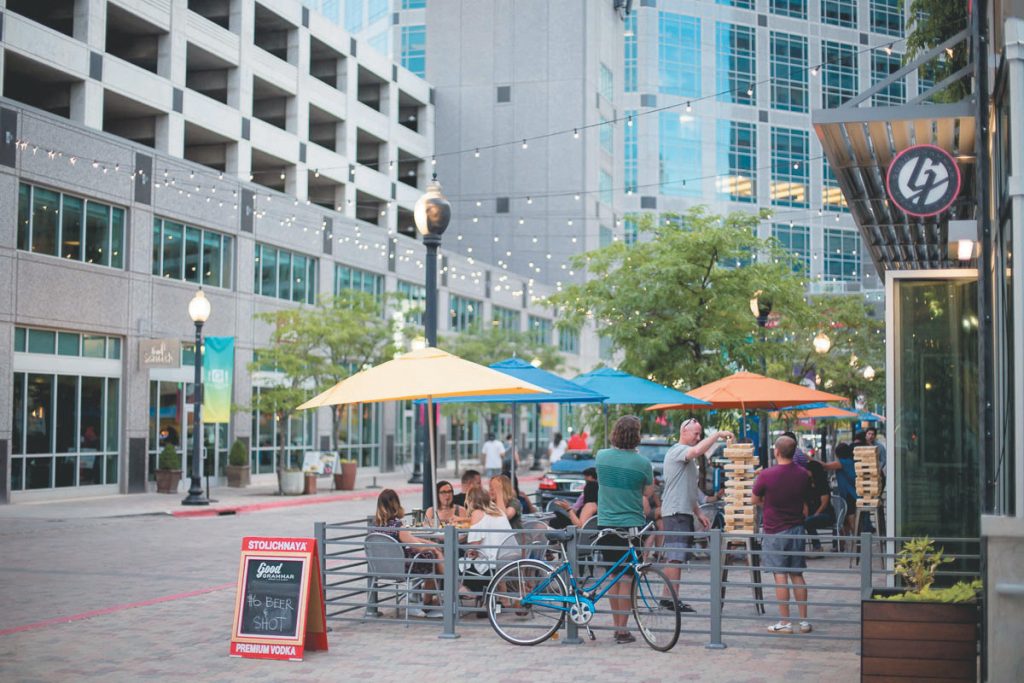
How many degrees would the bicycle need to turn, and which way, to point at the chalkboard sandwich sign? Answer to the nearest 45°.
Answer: approximately 180°

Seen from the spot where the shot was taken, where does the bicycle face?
facing to the right of the viewer

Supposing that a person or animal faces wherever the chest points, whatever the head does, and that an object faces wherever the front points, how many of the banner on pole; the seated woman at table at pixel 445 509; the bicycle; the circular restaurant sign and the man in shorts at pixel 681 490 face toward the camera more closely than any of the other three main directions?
3

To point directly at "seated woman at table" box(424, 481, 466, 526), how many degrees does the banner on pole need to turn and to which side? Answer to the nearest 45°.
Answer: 0° — it already faces them

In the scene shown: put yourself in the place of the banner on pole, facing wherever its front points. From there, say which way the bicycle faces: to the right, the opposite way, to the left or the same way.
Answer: to the left

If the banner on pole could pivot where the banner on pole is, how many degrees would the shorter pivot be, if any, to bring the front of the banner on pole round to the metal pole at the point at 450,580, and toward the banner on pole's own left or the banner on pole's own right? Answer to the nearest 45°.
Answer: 0° — it already faces it

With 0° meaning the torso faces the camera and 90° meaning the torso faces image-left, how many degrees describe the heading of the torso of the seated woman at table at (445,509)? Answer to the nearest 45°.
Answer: approximately 0°

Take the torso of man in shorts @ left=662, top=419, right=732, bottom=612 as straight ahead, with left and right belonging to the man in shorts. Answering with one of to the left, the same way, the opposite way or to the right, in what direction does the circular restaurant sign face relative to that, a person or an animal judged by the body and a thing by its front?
to the right

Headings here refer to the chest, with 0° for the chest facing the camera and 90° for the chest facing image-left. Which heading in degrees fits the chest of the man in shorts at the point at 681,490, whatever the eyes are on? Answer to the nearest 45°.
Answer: approximately 270°

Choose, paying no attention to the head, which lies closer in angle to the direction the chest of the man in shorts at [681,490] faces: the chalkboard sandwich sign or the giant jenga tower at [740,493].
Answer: the giant jenga tower

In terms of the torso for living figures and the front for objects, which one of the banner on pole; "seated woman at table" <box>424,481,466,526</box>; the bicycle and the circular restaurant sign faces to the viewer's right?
the bicycle

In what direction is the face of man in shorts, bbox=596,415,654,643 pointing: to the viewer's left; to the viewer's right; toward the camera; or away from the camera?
away from the camera
